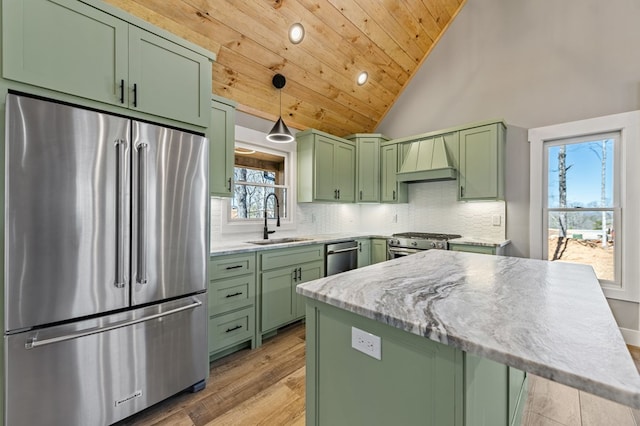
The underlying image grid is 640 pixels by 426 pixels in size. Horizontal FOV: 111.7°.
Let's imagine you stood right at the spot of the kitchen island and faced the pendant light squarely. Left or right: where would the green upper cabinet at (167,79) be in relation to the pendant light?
left

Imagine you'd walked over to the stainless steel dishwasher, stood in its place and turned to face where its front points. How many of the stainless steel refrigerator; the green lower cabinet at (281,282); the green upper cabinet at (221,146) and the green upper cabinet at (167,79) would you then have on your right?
4

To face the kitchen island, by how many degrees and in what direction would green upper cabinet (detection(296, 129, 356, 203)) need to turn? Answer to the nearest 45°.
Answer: approximately 45° to its right

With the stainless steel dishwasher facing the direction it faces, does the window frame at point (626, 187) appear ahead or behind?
ahead

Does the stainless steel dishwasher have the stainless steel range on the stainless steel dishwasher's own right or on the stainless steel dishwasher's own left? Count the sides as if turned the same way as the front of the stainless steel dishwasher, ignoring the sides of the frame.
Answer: on the stainless steel dishwasher's own left

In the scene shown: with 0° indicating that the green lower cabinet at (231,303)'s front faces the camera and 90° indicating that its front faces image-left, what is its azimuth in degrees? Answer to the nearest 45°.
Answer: approximately 315°

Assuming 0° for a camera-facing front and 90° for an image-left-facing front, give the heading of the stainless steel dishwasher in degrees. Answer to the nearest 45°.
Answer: approximately 315°

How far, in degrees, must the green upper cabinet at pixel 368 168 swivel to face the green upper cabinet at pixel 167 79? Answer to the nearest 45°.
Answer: approximately 45° to its right

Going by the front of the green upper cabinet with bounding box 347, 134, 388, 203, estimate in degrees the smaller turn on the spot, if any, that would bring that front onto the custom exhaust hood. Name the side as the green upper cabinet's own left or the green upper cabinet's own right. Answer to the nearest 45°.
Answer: approximately 45° to the green upper cabinet's own left
